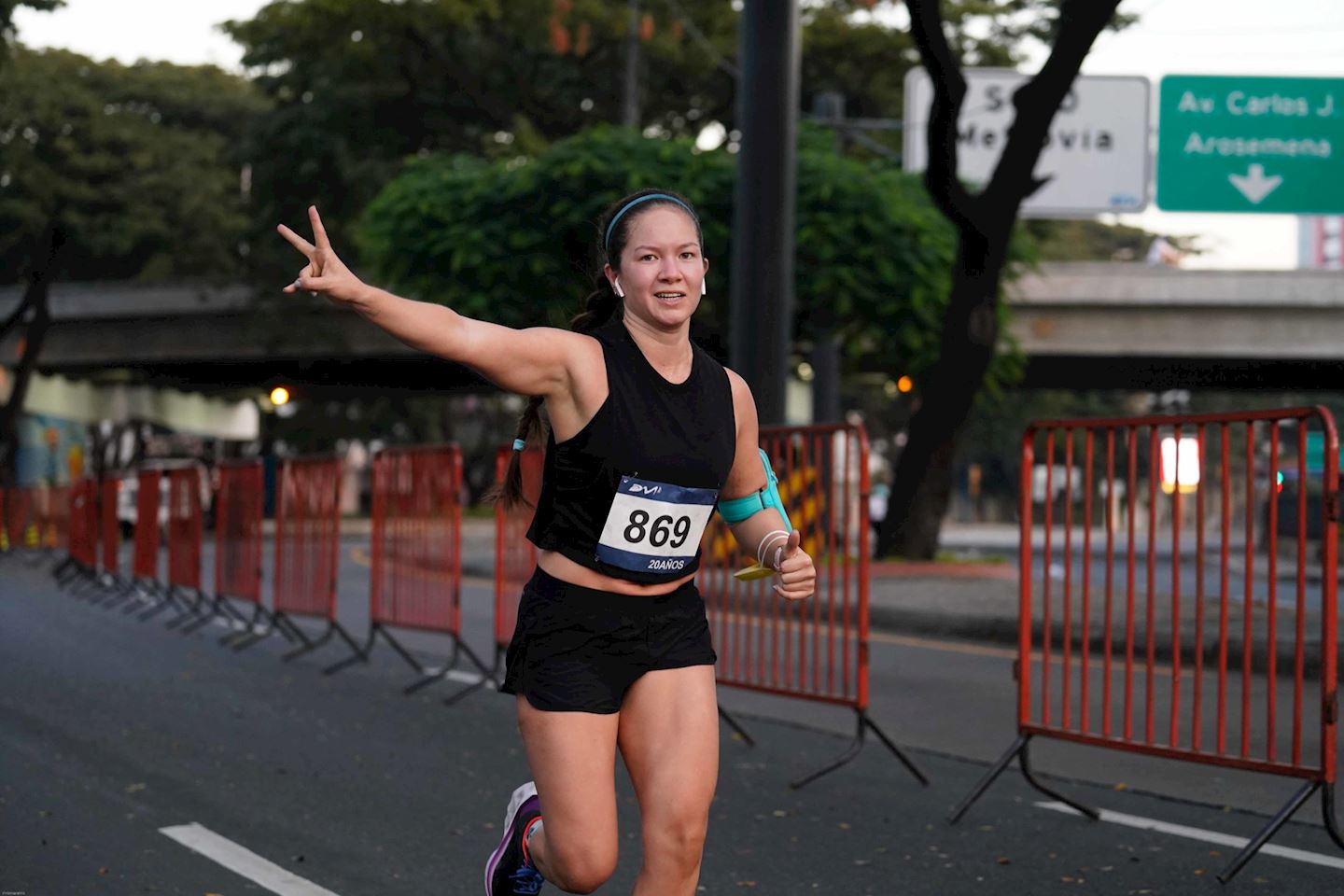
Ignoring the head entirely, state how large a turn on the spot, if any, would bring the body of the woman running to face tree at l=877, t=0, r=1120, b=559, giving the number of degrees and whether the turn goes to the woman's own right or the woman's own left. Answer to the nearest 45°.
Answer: approximately 135° to the woman's own left

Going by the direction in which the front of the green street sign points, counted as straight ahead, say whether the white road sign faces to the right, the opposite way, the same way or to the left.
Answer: the same way

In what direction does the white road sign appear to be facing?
toward the camera

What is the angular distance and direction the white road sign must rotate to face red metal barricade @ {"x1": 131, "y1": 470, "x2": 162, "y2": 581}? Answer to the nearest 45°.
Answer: approximately 45° to its right

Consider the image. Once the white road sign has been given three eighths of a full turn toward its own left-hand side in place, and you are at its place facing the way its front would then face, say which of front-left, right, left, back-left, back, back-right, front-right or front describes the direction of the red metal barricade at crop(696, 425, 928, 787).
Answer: back-right

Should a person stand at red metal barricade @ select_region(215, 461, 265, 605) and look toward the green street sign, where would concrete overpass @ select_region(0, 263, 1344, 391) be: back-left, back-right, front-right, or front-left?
front-left

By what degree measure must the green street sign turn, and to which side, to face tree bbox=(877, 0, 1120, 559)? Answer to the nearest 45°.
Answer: approximately 45° to its right

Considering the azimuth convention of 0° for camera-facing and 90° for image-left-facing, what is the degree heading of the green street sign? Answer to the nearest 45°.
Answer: approximately 0°

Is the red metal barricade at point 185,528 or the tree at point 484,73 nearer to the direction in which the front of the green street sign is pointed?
the red metal barricade

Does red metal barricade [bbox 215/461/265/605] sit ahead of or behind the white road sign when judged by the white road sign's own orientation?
ahead

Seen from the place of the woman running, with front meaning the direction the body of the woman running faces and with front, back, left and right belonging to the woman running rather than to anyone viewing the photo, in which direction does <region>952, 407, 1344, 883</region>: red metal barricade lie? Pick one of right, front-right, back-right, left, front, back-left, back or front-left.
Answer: left

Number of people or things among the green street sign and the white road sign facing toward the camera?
2

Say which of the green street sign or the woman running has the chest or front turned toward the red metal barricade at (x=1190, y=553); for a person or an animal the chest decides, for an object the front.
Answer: the green street sign

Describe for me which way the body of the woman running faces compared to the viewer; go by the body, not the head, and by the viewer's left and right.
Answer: facing the viewer and to the right of the viewer

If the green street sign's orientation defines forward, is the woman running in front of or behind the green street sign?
in front

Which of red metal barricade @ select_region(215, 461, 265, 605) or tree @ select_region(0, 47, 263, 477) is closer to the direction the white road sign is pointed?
the red metal barricade
